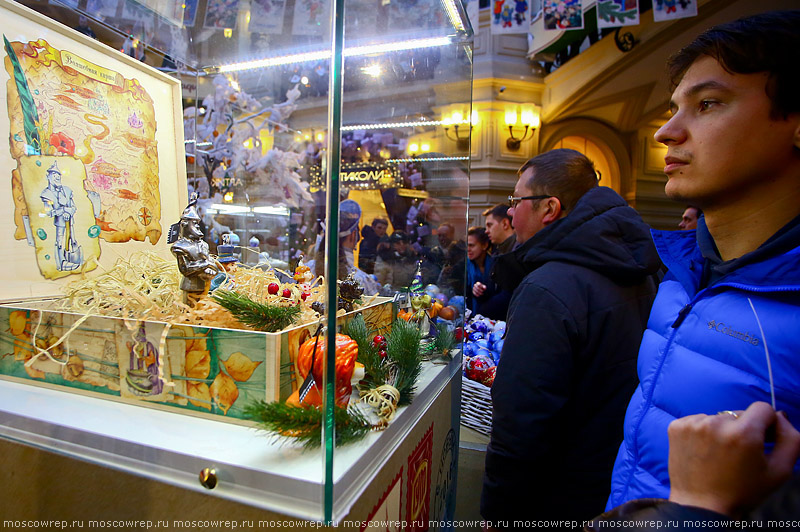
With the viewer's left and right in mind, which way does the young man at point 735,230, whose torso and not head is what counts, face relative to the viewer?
facing the viewer and to the left of the viewer

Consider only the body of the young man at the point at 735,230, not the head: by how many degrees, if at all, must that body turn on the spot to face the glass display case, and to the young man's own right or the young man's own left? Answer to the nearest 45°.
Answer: approximately 45° to the young man's own right

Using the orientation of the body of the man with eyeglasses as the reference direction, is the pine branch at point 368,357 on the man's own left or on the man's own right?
on the man's own left

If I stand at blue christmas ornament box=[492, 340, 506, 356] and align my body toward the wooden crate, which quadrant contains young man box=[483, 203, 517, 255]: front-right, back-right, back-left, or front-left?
back-right

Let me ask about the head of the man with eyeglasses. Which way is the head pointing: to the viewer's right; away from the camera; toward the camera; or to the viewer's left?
to the viewer's left

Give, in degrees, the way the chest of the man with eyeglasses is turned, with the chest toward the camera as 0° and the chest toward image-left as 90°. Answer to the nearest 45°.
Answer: approximately 135°

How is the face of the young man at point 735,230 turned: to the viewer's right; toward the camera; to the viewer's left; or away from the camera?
to the viewer's left

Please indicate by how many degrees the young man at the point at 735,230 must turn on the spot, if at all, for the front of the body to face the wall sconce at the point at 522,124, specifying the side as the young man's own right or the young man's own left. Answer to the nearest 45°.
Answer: approximately 135° to the young man's own right
